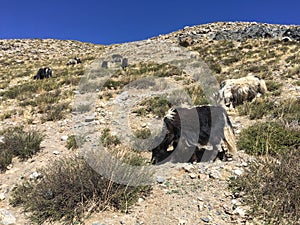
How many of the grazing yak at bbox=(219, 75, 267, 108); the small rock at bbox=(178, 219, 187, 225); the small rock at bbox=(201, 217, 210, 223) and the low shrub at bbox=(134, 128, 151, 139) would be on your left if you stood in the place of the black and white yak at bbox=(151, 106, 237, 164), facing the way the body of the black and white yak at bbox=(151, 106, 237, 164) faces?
2

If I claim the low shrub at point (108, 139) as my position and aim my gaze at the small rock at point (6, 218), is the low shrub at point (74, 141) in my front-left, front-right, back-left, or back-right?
front-right

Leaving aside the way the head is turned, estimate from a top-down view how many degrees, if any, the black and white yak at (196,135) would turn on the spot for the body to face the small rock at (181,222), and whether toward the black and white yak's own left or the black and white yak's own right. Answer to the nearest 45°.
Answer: approximately 90° to the black and white yak's own left

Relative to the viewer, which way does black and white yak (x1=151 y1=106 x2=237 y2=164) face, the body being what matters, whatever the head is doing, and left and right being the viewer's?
facing to the left of the viewer

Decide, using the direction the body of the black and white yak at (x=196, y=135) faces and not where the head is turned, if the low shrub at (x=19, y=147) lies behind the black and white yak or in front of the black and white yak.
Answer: in front

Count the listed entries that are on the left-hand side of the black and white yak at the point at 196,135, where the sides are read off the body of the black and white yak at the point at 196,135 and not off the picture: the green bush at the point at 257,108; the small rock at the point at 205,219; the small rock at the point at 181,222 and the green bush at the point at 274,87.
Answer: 2

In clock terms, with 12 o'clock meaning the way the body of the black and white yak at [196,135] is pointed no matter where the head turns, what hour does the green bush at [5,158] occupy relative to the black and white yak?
The green bush is roughly at 12 o'clock from the black and white yak.

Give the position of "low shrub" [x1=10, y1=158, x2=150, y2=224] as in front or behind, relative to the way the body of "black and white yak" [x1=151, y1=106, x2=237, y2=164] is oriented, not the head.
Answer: in front
